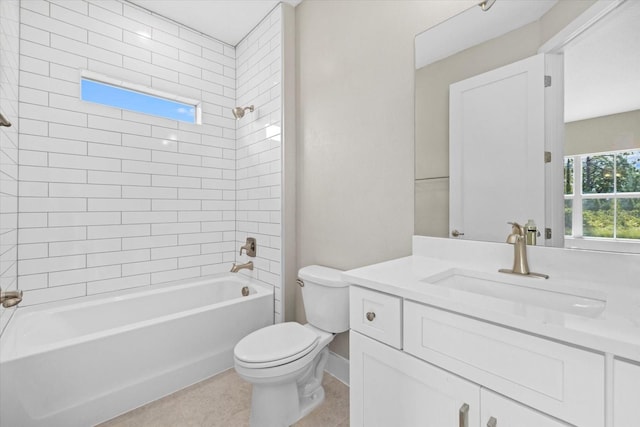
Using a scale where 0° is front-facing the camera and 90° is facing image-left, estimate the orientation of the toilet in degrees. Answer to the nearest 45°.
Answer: approximately 45°

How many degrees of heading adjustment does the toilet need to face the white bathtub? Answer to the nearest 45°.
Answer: approximately 45° to its right

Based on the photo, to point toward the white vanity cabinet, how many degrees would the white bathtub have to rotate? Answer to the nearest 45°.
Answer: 0° — it already faces it
